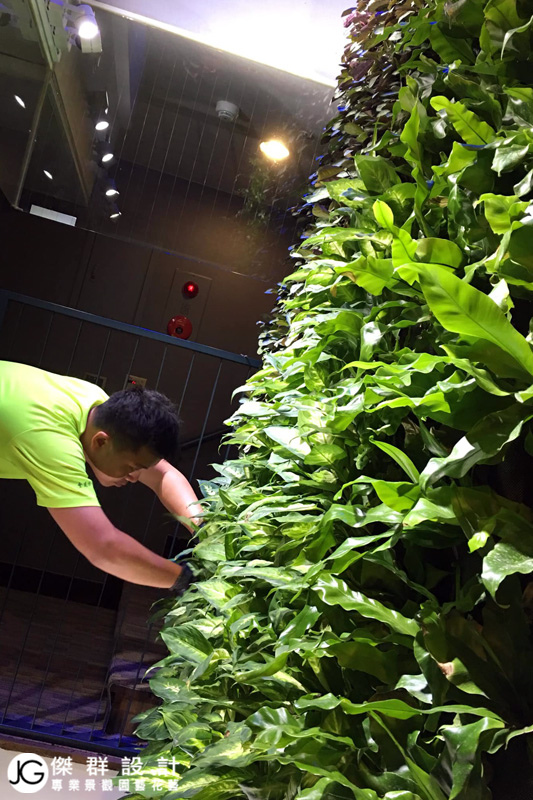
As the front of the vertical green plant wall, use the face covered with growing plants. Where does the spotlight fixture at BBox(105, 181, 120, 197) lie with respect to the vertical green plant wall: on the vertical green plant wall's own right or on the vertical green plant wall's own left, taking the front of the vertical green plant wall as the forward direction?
on the vertical green plant wall's own right

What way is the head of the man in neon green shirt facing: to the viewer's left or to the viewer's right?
to the viewer's right

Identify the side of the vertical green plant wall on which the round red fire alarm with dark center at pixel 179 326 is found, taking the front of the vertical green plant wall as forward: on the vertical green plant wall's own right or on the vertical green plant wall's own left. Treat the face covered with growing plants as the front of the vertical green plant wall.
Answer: on the vertical green plant wall's own right

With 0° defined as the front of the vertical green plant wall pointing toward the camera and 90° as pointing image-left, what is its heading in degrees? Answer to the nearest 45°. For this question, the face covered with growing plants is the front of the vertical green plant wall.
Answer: approximately 45°
